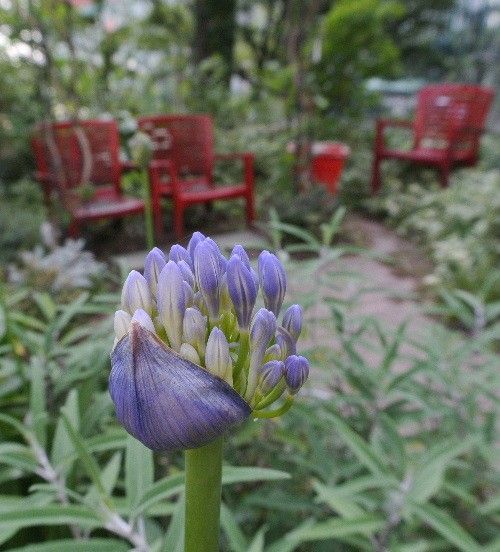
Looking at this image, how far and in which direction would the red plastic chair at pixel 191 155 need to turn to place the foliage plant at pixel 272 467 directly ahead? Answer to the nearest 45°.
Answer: approximately 45° to its right

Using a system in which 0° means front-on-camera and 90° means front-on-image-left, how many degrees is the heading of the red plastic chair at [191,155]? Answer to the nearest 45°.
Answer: approximately 315°

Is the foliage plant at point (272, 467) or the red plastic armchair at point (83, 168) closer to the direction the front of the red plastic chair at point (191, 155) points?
the foliage plant

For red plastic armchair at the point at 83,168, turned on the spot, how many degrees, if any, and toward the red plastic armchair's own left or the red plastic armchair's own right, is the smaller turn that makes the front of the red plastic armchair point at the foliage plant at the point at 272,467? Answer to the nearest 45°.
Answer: approximately 45° to the red plastic armchair's own right

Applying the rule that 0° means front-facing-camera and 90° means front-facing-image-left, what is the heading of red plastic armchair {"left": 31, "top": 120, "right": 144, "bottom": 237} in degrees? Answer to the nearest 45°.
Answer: approximately 315°

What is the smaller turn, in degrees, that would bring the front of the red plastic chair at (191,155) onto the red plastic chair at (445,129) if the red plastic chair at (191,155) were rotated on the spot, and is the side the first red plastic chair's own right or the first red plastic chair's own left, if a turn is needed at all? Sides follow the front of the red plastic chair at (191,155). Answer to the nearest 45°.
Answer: approximately 45° to the first red plastic chair's own left
